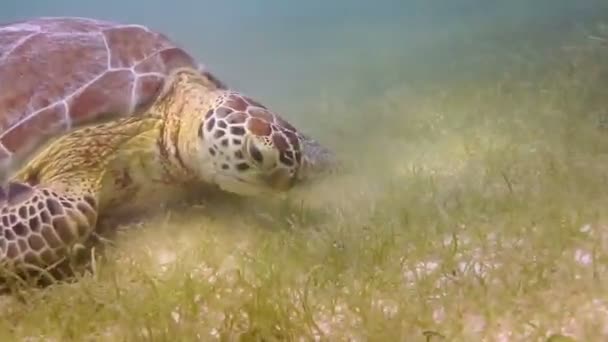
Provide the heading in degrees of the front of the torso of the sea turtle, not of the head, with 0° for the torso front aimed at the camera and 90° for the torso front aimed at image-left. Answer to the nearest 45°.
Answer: approximately 270°
